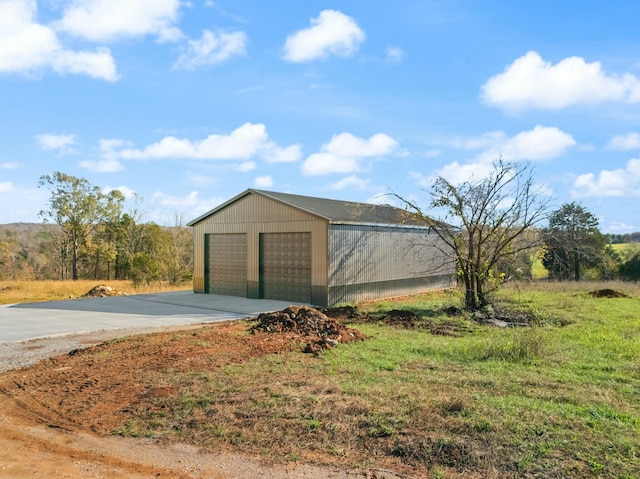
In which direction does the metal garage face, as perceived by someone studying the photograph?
facing the viewer and to the left of the viewer

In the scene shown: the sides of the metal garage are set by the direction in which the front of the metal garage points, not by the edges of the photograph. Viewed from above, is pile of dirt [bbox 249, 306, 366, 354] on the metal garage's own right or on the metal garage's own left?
on the metal garage's own left
